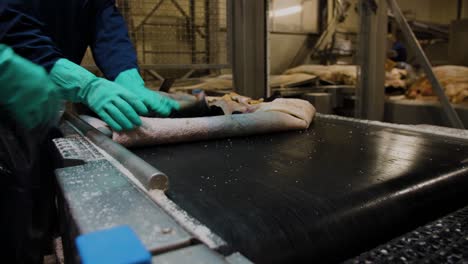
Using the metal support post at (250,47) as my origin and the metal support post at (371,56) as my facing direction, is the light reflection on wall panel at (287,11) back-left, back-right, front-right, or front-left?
front-left

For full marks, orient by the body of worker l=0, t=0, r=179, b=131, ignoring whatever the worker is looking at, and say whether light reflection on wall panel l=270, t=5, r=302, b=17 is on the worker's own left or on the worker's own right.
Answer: on the worker's own left

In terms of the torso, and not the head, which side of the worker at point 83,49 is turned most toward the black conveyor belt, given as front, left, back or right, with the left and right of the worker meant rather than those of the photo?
front

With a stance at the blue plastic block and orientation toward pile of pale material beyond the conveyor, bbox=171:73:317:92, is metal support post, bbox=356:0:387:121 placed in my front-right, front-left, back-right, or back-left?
front-right

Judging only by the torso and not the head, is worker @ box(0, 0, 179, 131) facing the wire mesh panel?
no

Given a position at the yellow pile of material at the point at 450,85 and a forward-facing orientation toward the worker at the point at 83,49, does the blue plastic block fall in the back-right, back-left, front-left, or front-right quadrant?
front-left

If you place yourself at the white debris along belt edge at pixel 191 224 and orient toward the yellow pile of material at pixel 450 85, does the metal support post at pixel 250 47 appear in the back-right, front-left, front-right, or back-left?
front-left

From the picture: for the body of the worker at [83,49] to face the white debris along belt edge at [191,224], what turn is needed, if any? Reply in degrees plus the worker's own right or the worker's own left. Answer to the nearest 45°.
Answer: approximately 45° to the worker's own right

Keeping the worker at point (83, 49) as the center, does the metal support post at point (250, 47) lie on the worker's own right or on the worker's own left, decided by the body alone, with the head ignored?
on the worker's own left
